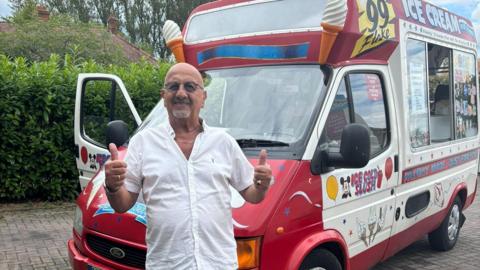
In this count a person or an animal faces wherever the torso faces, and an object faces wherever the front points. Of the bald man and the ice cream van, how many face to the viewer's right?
0

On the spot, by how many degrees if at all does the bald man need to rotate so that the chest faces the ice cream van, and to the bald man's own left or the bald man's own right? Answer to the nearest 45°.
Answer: approximately 135° to the bald man's own left

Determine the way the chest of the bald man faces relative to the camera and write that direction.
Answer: toward the camera

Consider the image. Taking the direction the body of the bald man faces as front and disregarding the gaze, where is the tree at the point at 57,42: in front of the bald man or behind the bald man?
behind

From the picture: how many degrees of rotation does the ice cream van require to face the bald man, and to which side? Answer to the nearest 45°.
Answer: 0° — it already faces them

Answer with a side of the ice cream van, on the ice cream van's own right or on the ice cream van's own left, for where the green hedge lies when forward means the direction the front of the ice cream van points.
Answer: on the ice cream van's own right

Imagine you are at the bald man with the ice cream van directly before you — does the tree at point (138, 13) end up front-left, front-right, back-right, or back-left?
front-left

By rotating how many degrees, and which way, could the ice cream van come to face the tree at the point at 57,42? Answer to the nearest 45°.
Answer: approximately 90° to its right

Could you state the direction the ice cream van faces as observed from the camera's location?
facing the viewer and to the left of the viewer

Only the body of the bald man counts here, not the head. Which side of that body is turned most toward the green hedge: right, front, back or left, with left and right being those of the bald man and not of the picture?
back

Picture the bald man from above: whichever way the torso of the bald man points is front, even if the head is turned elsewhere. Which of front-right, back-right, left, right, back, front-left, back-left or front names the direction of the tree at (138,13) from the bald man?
back
